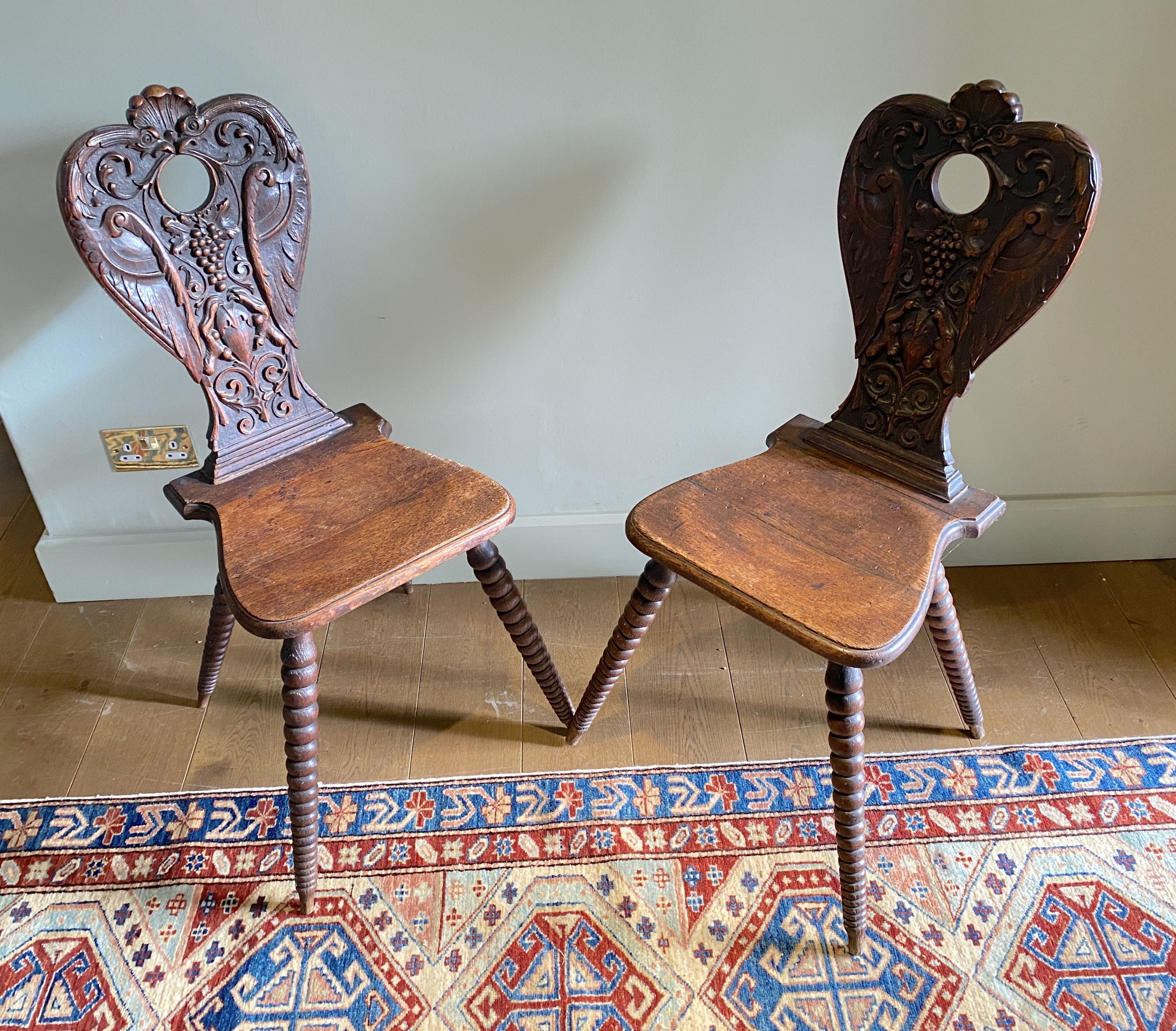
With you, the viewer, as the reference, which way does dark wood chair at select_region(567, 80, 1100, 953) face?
facing the viewer and to the left of the viewer

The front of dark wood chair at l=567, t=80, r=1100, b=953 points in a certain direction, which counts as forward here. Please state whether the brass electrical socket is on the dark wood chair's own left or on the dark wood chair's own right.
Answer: on the dark wood chair's own right

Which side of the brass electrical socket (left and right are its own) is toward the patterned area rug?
front

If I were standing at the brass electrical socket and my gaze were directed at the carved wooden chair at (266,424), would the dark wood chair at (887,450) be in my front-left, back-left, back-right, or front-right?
front-left

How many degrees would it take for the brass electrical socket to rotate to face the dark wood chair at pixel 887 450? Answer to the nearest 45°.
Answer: approximately 45° to its left

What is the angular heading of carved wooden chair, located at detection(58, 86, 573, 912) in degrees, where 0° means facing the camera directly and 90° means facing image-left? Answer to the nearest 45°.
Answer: approximately 315°

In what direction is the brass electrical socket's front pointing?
toward the camera

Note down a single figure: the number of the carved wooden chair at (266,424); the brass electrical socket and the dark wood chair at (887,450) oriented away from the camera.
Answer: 0

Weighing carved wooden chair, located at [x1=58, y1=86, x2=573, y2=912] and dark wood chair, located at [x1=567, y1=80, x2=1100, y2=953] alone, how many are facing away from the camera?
0
